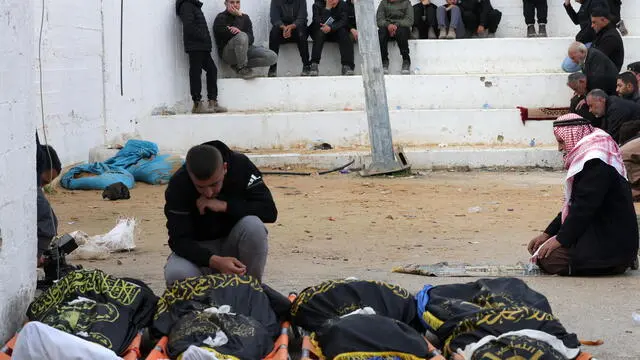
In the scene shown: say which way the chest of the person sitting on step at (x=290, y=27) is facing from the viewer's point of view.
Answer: toward the camera

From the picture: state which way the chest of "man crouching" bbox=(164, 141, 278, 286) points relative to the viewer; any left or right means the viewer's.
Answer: facing the viewer

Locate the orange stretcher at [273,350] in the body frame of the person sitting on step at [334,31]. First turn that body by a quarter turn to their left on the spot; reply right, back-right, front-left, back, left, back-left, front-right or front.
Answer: right

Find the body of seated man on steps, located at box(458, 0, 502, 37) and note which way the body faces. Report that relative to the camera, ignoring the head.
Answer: toward the camera

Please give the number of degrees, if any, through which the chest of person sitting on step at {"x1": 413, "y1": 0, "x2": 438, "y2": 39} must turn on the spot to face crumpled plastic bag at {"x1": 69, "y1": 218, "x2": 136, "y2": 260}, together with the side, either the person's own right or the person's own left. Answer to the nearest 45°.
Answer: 0° — they already face it

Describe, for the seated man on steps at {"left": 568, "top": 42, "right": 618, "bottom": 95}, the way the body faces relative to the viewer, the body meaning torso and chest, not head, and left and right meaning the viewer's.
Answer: facing to the left of the viewer

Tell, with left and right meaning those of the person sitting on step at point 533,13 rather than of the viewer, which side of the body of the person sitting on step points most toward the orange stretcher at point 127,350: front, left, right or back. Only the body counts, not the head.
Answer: front

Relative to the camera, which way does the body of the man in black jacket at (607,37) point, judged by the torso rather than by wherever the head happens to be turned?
to the viewer's left

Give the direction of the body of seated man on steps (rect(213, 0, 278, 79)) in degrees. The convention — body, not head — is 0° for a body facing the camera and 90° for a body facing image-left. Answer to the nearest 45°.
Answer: approximately 315°

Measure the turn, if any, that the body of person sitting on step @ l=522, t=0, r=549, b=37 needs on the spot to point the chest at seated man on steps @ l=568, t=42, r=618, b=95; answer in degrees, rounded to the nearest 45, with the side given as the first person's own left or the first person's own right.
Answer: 0° — they already face them

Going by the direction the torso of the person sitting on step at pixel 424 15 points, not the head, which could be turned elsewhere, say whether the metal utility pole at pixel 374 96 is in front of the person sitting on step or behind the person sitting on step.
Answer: in front

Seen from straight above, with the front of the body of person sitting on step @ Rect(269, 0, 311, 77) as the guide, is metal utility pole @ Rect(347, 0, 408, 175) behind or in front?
in front

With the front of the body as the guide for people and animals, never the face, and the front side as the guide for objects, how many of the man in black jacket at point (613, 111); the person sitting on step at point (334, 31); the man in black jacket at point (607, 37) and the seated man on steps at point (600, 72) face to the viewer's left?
3

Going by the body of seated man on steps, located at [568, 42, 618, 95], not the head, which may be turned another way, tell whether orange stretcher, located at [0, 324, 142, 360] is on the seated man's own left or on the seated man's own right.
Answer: on the seated man's own left

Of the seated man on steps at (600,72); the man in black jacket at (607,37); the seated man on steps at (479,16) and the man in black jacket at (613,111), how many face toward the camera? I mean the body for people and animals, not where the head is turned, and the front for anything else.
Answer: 1

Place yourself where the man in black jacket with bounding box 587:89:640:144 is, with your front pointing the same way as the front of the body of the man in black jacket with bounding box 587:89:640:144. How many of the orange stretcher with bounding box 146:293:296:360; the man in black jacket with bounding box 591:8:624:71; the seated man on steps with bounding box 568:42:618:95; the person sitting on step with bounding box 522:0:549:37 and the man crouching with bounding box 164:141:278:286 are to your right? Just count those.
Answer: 3

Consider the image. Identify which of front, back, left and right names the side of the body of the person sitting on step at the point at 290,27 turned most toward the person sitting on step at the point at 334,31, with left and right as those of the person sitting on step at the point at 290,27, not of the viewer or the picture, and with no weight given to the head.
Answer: left

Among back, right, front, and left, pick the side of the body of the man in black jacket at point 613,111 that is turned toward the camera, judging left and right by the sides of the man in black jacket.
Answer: left
